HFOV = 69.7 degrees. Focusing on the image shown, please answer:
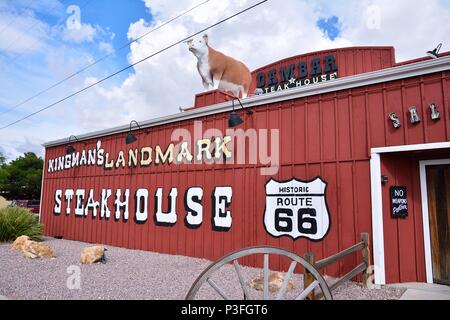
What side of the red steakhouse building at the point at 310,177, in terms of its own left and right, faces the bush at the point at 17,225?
right

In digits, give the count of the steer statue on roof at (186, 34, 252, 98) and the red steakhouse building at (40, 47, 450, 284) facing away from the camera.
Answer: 0

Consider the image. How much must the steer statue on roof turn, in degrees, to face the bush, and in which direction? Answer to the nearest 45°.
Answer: approximately 45° to its right

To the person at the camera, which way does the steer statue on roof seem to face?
facing the viewer and to the left of the viewer

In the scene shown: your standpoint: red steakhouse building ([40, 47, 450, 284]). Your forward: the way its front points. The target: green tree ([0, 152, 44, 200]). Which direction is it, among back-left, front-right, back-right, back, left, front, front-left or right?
right

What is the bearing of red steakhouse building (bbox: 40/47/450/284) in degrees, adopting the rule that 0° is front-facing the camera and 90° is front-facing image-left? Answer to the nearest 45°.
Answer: approximately 45°
